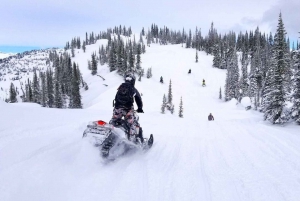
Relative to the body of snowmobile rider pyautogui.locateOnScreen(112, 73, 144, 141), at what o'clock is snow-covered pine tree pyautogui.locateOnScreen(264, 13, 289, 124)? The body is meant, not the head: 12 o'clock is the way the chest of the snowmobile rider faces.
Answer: The snow-covered pine tree is roughly at 12 o'clock from the snowmobile rider.

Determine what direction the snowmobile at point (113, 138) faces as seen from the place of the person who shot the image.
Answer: facing away from the viewer and to the right of the viewer

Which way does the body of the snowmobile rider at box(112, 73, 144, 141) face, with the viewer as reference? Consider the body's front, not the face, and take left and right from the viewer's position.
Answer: facing away from the viewer and to the right of the viewer

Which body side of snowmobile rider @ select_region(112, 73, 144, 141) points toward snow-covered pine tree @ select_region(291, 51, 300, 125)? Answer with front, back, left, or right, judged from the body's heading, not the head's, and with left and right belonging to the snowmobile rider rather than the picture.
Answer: front

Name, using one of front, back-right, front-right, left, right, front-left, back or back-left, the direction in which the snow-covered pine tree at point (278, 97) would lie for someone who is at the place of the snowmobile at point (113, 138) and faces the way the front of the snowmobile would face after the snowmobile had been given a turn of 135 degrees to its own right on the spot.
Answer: back-left

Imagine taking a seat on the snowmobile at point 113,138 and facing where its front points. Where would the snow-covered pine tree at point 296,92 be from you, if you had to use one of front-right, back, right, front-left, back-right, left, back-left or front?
front
